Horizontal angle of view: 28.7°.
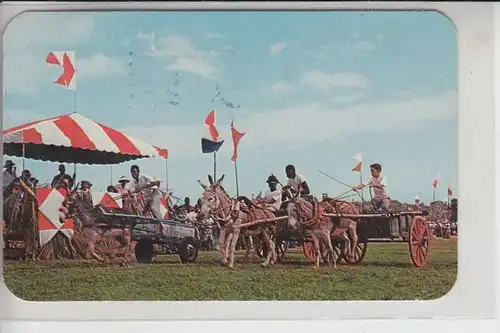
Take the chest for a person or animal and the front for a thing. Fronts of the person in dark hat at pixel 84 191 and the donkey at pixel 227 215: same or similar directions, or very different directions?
same or similar directions

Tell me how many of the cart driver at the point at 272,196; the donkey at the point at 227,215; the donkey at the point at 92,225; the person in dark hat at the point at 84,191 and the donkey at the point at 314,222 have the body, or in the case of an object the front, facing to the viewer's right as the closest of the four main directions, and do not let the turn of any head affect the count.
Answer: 0

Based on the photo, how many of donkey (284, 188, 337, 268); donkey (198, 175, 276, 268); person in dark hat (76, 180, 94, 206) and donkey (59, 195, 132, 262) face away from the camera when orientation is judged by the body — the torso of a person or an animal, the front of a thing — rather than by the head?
0

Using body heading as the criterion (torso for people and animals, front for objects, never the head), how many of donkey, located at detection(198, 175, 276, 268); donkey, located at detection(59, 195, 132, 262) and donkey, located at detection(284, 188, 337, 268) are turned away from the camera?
0

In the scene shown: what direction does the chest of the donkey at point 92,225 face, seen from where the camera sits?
to the viewer's left

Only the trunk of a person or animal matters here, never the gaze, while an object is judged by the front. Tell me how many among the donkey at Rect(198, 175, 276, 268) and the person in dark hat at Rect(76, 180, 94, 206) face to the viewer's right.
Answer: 0

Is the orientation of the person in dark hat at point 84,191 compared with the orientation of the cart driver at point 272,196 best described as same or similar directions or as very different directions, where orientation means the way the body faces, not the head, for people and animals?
same or similar directions

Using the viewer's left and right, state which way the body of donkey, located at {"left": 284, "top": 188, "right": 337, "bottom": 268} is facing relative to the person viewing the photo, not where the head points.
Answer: facing the viewer and to the left of the viewer

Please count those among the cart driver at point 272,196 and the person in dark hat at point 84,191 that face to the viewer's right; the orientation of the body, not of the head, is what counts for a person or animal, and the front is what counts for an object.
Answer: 0
